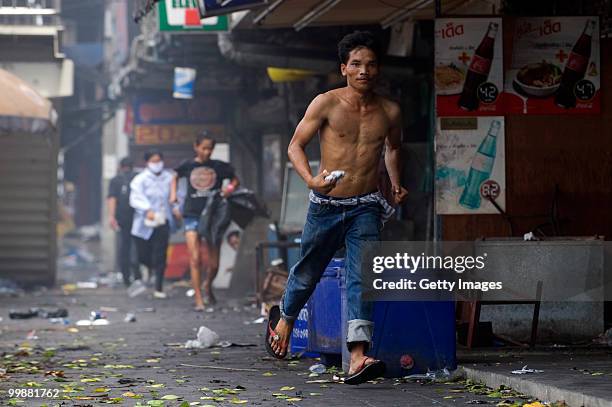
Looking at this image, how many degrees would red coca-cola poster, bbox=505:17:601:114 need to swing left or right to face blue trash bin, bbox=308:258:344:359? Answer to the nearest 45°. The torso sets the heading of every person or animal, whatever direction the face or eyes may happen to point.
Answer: approximately 45° to its right

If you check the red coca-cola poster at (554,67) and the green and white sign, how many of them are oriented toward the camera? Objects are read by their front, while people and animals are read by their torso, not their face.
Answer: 2

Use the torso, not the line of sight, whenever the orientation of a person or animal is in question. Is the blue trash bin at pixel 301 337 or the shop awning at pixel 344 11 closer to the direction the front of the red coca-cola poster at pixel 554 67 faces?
the blue trash bin

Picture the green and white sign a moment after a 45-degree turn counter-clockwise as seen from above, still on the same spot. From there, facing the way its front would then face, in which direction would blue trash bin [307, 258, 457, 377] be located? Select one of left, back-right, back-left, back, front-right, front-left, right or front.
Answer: front-right

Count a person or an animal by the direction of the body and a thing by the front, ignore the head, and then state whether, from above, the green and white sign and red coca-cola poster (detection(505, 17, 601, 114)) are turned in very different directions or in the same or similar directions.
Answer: same or similar directions

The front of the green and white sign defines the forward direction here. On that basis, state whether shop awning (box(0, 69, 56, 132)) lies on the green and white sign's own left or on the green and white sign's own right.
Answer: on the green and white sign's own right

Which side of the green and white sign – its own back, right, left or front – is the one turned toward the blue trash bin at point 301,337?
front

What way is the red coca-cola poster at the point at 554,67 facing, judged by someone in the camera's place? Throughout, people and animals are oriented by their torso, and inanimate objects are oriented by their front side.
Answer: facing the viewer

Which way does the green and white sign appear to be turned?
toward the camera

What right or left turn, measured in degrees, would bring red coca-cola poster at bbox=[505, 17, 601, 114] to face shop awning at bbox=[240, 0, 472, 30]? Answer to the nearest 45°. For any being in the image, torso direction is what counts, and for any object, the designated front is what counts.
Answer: approximately 135° to its right
